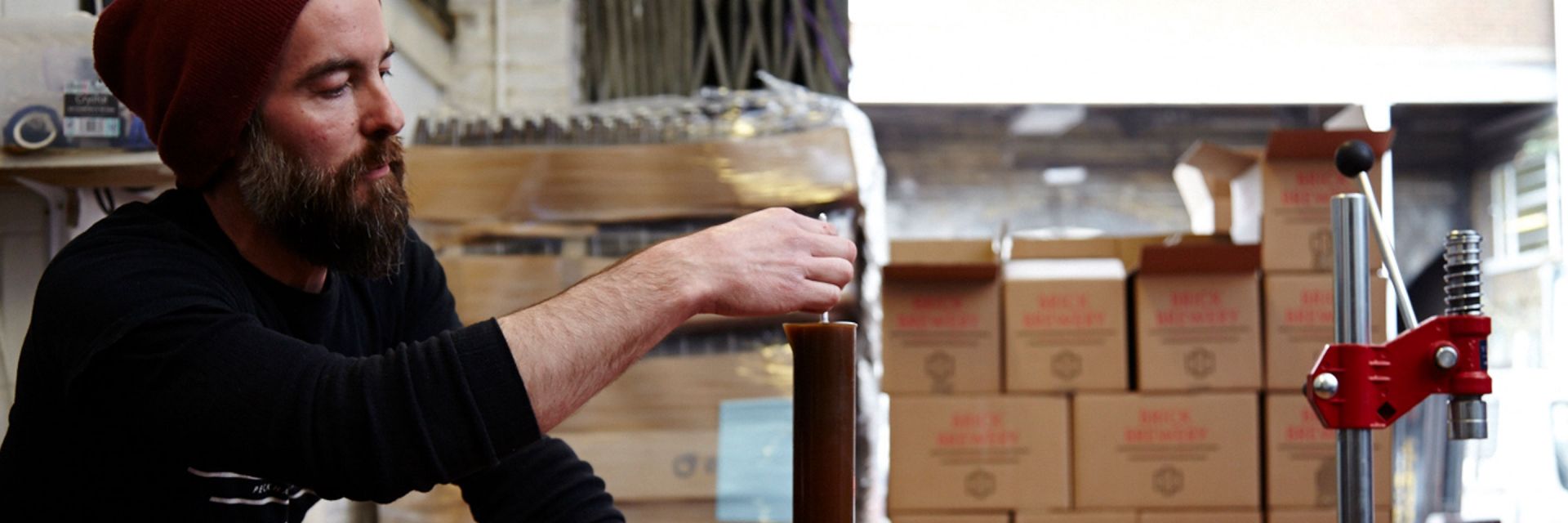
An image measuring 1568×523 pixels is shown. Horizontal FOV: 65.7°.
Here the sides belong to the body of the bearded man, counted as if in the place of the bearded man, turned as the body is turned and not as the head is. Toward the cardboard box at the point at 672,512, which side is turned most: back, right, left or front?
left

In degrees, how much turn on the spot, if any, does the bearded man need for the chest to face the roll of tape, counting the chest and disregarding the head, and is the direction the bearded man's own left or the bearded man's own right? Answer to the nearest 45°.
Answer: approximately 180°

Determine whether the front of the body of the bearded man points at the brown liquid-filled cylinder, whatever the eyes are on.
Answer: yes

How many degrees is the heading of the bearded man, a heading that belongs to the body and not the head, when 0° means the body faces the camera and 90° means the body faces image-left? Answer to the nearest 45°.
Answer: approximately 315°

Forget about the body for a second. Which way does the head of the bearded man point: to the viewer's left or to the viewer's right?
to the viewer's right

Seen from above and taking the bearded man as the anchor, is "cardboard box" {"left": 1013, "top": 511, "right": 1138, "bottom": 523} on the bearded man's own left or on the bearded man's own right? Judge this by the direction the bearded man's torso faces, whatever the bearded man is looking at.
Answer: on the bearded man's own left
